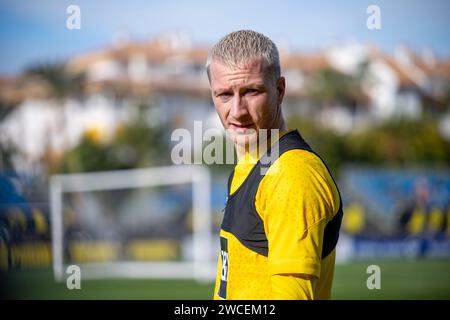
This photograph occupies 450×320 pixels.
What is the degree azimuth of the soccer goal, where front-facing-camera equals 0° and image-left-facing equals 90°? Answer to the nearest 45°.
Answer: approximately 45°

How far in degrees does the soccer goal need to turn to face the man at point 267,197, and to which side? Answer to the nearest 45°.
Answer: approximately 45° to its left
